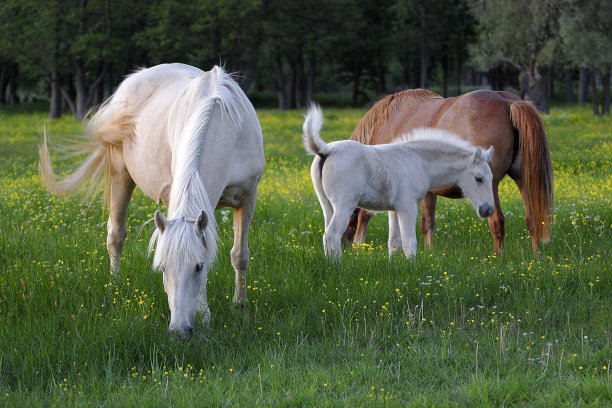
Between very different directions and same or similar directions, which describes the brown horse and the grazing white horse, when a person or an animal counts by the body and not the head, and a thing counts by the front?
very different directions

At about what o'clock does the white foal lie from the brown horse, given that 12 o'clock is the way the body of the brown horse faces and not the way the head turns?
The white foal is roughly at 9 o'clock from the brown horse.

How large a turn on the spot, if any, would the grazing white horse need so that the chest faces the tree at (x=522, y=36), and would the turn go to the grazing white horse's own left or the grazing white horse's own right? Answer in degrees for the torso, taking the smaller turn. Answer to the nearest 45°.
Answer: approximately 90° to the grazing white horse's own left

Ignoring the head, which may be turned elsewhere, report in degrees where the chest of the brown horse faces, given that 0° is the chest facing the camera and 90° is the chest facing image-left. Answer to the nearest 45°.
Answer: approximately 135°

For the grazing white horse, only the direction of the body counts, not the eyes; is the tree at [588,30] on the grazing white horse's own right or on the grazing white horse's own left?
on the grazing white horse's own left

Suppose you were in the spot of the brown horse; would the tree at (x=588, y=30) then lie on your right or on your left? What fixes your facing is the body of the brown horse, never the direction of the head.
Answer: on your right

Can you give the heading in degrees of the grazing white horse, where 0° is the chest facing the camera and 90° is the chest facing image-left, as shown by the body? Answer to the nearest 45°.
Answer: approximately 315°

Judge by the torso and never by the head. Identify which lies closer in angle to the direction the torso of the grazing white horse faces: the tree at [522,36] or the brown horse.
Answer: the brown horse
